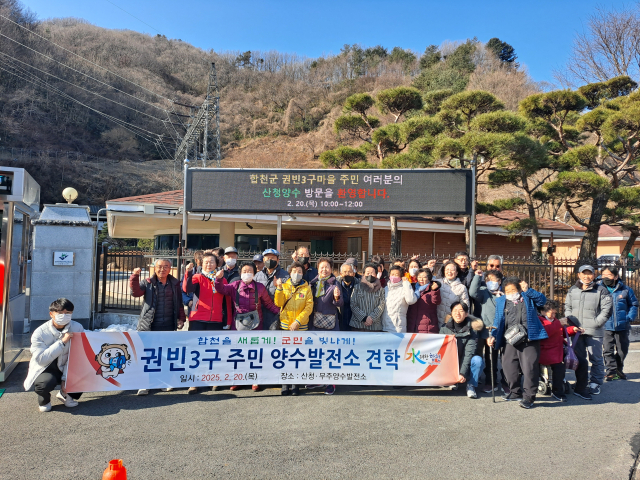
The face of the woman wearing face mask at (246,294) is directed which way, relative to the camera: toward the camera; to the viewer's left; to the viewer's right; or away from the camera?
toward the camera

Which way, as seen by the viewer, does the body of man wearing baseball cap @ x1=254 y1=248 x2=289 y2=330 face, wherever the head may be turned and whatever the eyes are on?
toward the camera

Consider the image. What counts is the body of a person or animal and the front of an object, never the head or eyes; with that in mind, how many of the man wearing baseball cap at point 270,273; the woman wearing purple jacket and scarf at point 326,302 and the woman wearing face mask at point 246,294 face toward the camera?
3

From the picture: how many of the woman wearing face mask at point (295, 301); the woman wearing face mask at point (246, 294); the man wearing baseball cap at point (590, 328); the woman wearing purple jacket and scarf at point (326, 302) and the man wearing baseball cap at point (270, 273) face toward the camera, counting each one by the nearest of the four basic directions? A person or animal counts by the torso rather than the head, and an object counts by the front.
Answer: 5

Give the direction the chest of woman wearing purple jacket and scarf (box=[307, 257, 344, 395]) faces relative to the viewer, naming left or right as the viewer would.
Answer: facing the viewer

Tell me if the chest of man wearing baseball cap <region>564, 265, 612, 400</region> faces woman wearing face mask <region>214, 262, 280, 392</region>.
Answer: no

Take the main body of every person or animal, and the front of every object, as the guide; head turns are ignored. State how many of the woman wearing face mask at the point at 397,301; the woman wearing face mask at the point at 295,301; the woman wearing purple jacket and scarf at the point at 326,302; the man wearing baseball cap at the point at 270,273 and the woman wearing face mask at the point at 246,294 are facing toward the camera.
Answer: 5

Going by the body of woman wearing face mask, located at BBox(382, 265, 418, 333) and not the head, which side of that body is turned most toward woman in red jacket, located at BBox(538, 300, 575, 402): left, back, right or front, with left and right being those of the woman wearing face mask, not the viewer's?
left

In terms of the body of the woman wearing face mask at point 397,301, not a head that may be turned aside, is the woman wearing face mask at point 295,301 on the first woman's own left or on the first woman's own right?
on the first woman's own right

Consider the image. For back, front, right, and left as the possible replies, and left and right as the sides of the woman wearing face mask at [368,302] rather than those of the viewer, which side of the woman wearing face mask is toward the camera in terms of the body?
front

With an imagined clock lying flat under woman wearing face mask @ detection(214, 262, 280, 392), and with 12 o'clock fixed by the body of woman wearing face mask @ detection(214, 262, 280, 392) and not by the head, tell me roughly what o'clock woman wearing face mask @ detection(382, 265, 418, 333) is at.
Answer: woman wearing face mask @ detection(382, 265, 418, 333) is roughly at 9 o'clock from woman wearing face mask @ detection(214, 262, 280, 392).

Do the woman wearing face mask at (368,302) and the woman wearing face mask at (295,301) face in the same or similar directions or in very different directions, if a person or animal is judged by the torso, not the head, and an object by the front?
same or similar directions

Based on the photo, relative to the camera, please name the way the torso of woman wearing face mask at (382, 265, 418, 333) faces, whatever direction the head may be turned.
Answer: toward the camera

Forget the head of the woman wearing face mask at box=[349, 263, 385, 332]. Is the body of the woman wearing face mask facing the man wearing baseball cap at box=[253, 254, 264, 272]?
no

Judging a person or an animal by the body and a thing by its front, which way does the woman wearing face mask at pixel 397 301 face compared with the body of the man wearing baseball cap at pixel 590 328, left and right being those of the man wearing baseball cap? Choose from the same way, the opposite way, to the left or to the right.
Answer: the same way

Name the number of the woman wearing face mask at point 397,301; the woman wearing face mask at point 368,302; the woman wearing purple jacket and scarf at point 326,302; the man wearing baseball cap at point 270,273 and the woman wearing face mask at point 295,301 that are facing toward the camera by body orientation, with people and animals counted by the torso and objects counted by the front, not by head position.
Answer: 5

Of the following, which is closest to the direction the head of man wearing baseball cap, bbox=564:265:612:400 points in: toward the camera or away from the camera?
toward the camera

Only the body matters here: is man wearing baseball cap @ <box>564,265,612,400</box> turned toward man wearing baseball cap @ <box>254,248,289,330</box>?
no

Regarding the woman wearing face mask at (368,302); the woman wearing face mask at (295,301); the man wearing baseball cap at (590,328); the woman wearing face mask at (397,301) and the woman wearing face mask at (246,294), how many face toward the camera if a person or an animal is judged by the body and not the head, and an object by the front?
5
